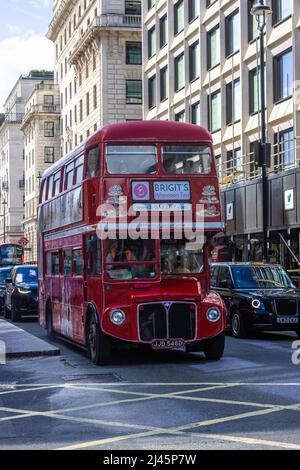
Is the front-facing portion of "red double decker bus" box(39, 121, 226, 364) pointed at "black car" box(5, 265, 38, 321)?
no

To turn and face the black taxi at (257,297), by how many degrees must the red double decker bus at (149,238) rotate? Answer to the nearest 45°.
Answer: approximately 135° to its left

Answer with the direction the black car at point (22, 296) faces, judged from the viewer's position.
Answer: facing the viewer and to the right of the viewer

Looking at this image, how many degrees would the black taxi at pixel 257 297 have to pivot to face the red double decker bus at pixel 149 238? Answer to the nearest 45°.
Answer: approximately 45° to its right

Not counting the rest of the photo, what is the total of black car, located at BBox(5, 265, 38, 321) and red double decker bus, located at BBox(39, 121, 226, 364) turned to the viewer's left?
0

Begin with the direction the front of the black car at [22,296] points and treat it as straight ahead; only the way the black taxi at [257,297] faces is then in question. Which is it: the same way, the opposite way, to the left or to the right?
the same way

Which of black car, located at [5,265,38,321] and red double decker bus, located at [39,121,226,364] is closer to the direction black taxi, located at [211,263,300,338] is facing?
the red double decker bus

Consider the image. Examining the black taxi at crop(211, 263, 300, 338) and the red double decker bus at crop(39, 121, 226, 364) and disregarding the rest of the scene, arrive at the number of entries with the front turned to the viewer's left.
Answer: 0

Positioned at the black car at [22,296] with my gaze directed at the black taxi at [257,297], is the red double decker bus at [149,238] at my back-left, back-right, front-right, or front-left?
front-right

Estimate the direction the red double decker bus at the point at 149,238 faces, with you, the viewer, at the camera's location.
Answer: facing the viewer

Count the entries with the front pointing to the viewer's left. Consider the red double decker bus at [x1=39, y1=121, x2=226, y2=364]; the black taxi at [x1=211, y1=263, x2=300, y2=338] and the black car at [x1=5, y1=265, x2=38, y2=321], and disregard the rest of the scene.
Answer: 0
